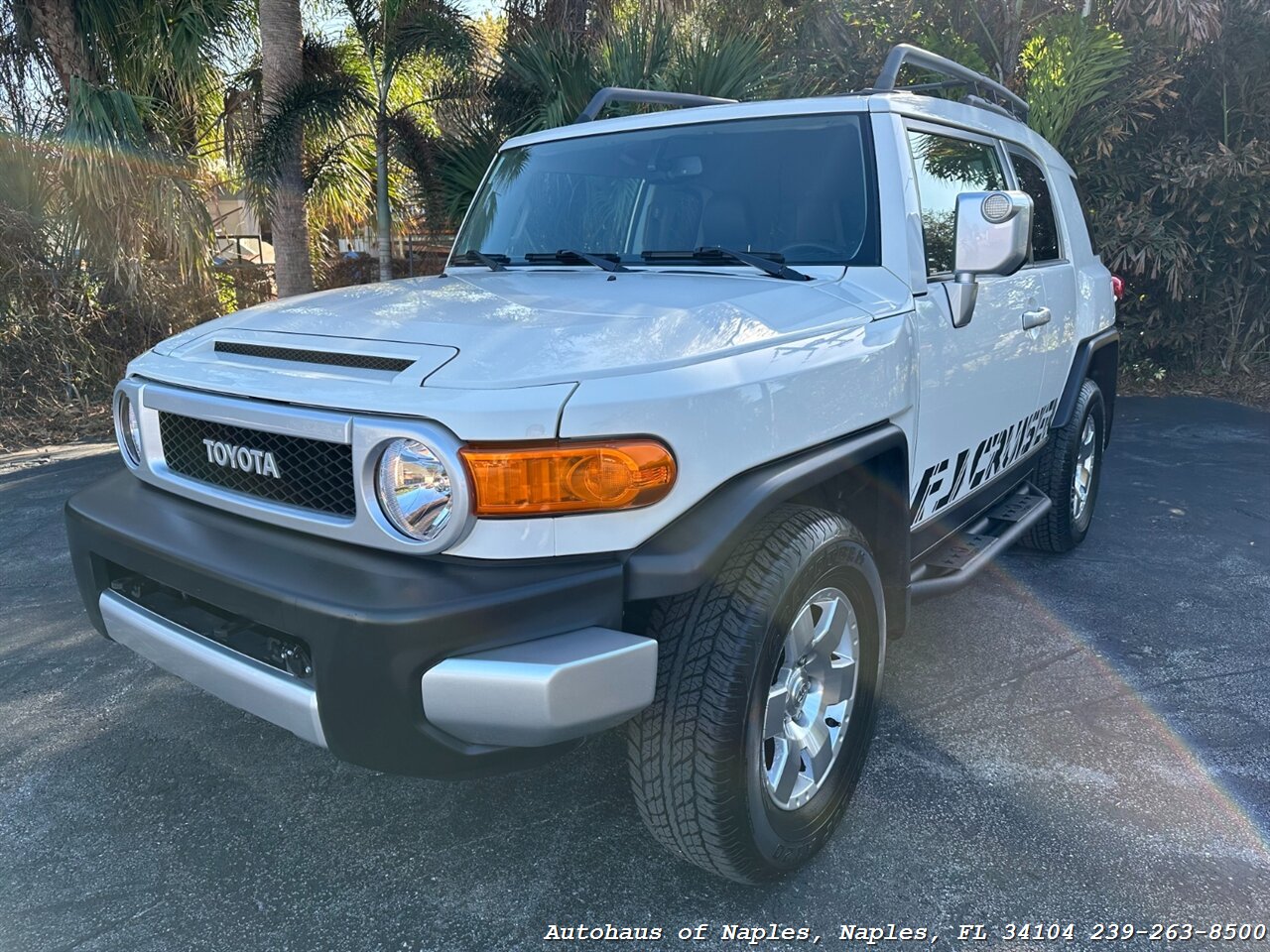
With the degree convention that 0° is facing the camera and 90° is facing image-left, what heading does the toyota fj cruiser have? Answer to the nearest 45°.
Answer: approximately 45°

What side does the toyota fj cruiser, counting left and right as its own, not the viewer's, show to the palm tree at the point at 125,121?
right

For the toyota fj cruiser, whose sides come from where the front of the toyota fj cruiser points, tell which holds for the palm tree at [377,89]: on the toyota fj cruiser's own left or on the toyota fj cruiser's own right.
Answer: on the toyota fj cruiser's own right

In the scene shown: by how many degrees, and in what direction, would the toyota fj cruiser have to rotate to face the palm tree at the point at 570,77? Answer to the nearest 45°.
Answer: approximately 135° to its right
